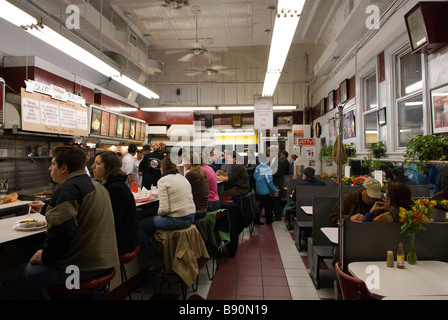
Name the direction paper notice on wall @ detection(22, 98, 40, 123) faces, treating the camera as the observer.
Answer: facing the viewer and to the right of the viewer

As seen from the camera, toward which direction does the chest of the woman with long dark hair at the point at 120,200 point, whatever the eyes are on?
to the viewer's left

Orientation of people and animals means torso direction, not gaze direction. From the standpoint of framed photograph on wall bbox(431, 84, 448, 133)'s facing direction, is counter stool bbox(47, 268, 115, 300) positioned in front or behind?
in front

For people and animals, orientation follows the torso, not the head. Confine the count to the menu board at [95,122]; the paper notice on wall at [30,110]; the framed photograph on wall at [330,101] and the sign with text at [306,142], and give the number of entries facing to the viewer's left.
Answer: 1

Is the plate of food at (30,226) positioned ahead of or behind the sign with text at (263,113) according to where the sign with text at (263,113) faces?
ahead

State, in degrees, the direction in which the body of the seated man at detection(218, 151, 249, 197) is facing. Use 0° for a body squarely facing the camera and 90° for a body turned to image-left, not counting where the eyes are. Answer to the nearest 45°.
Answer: approximately 90°

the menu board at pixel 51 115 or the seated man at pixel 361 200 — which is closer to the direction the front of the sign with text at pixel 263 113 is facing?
the seated man

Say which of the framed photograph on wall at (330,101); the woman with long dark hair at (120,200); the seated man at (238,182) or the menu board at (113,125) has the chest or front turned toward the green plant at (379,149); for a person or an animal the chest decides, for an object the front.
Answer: the menu board

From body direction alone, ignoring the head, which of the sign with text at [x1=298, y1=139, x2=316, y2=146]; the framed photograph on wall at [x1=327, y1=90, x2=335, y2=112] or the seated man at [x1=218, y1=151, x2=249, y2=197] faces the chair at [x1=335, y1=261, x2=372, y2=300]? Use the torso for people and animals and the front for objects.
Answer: the sign with text

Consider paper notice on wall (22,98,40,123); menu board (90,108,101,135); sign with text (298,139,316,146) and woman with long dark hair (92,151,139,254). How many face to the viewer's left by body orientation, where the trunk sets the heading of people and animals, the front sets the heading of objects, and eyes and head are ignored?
1

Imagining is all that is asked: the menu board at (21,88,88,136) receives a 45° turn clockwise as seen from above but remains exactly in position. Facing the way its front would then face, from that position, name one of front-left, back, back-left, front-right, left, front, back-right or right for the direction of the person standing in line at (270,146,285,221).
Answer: left

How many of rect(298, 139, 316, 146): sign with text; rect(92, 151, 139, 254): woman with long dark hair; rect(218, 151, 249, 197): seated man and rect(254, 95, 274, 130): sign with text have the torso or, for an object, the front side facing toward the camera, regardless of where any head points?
2

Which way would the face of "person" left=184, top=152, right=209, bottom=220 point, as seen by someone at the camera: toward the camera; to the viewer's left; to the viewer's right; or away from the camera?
away from the camera

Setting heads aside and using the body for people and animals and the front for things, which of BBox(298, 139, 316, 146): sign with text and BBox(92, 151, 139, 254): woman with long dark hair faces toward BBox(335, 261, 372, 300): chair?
the sign with text

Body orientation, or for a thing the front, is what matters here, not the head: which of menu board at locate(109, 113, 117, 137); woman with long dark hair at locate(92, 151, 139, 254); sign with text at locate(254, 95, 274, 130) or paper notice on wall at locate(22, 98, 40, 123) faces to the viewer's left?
the woman with long dark hair
